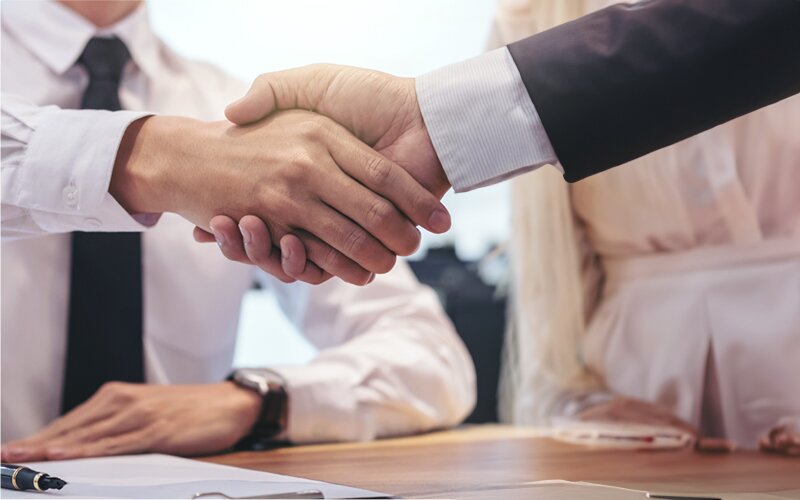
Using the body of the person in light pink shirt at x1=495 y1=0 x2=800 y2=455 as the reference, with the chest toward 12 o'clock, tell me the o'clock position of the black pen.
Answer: The black pen is roughly at 1 o'clock from the person in light pink shirt.

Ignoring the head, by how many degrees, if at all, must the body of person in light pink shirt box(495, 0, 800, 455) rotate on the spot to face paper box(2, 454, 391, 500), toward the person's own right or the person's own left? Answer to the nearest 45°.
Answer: approximately 45° to the person's own right

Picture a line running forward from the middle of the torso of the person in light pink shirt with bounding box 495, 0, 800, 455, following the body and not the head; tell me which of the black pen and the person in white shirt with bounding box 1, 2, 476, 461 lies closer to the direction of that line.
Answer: the black pen

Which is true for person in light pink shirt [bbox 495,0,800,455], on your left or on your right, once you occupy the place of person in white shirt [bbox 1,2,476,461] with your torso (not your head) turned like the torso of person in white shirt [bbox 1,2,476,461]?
on your left

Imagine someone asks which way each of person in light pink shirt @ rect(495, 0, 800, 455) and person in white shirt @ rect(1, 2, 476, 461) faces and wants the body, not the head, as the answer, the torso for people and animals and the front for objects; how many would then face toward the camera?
2

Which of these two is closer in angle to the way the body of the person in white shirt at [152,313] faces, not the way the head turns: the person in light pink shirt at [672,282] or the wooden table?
the wooden table

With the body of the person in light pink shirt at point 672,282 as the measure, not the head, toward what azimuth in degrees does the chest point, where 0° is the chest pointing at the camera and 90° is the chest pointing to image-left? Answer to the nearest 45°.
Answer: approximately 0°
